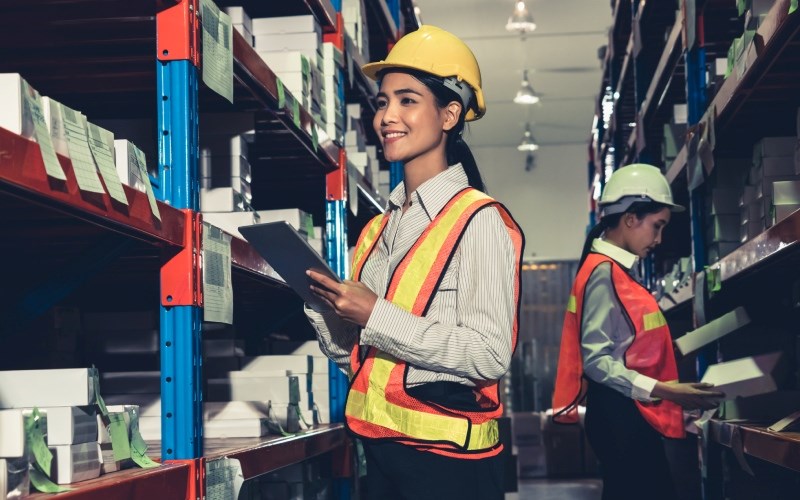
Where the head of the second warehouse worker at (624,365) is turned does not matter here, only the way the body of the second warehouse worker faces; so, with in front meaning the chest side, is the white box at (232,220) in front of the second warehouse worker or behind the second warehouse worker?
behind

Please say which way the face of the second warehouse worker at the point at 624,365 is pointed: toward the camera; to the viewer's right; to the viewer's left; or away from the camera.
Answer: to the viewer's right

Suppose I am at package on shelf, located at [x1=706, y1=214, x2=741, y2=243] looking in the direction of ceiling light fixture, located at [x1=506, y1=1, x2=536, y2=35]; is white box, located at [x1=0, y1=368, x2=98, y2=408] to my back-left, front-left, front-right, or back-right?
back-left

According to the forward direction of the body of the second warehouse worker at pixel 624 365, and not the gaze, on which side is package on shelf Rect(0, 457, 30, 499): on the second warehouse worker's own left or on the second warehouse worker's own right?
on the second warehouse worker's own right

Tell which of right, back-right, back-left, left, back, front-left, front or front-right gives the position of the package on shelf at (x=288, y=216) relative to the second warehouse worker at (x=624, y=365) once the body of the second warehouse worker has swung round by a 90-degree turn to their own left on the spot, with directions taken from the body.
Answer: left

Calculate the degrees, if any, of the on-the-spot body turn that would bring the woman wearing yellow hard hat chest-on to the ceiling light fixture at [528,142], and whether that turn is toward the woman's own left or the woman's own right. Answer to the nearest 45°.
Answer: approximately 135° to the woman's own right

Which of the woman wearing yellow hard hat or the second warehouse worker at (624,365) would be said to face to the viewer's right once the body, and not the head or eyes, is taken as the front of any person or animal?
the second warehouse worker

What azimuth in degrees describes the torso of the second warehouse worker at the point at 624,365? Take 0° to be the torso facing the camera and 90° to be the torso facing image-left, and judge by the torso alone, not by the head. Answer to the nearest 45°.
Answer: approximately 270°

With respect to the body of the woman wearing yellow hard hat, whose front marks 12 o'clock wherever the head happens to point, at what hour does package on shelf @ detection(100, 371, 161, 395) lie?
The package on shelf is roughly at 3 o'clock from the woman wearing yellow hard hat.

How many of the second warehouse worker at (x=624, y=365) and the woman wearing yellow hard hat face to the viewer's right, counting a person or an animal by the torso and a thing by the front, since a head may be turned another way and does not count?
1

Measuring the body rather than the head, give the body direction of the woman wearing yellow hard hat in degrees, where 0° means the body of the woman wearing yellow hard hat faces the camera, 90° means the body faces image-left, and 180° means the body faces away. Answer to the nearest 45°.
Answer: approximately 45°

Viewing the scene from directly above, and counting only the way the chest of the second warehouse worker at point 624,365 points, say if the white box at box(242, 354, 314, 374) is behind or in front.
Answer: behind
